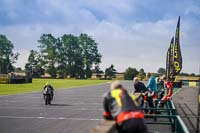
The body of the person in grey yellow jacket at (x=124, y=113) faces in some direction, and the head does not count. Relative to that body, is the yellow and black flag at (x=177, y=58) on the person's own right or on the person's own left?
on the person's own right

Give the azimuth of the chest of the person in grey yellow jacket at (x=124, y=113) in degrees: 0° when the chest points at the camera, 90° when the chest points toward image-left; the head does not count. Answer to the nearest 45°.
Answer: approximately 135°
